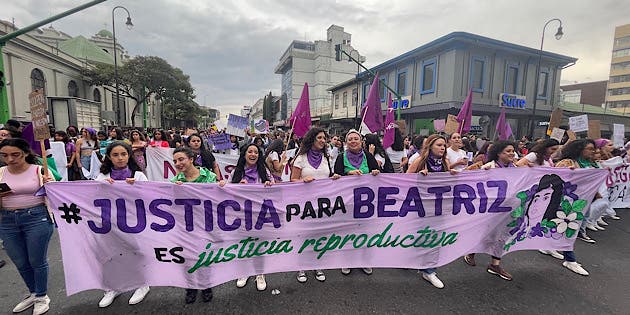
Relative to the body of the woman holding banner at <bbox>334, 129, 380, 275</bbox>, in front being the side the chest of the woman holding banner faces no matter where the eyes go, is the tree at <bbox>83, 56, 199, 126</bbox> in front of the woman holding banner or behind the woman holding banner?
behind

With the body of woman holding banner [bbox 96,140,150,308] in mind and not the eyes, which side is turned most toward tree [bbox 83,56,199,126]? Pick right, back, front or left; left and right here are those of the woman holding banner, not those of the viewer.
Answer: back

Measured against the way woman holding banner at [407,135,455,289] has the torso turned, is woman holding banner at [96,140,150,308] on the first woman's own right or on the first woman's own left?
on the first woman's own right

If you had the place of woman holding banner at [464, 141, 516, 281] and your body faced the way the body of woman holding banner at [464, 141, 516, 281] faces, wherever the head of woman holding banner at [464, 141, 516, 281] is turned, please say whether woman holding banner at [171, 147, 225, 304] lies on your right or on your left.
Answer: on your right

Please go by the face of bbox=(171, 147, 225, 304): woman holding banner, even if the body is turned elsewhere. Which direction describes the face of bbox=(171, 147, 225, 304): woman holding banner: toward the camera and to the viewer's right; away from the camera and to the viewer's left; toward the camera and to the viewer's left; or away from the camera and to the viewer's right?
toward the camera and to the viewer's left

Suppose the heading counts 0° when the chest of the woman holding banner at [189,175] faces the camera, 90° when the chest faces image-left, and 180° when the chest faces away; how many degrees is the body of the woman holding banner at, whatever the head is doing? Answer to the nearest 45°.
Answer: approximately 0°

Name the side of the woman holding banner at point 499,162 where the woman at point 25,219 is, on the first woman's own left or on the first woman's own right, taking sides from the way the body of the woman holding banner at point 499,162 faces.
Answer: on the first woman's own right

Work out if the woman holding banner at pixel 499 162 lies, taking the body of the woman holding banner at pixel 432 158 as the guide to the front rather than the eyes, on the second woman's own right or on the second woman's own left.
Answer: on the second woman's own left

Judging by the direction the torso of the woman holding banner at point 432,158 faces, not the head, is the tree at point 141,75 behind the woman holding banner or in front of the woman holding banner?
behind
